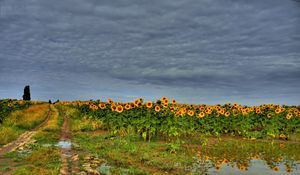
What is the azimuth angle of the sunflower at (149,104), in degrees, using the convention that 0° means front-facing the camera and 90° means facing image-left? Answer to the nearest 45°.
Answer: approximately 0°
